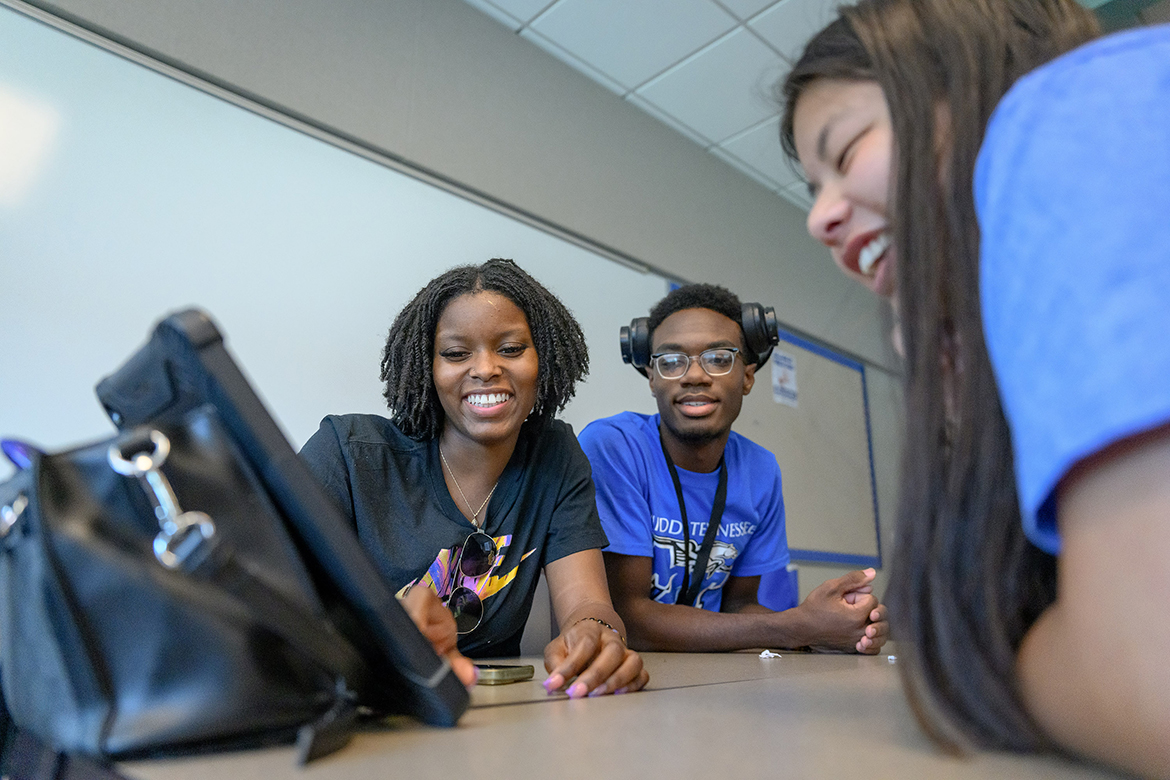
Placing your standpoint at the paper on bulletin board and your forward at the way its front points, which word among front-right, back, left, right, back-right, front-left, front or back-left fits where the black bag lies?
front-right

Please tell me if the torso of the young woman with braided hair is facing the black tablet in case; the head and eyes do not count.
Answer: yes

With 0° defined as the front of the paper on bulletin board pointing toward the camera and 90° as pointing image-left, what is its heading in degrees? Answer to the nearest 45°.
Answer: approximately 315°
